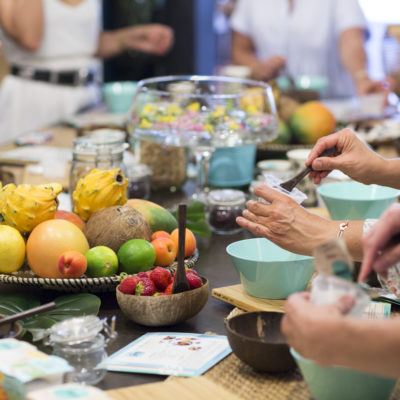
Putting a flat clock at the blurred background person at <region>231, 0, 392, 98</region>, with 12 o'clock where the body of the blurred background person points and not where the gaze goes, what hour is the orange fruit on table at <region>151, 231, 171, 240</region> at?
The orange fruit on table is roughly at 12 o'clock from the blurred background person.

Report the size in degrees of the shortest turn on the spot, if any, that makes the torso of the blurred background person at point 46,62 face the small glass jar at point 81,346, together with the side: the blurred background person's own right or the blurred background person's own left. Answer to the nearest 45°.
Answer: approximately 45° to the blurred background person's own right

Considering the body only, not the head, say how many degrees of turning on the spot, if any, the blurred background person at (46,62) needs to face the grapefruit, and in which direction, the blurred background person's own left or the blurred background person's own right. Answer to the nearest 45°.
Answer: approximately 45° to the blurred background person's own right

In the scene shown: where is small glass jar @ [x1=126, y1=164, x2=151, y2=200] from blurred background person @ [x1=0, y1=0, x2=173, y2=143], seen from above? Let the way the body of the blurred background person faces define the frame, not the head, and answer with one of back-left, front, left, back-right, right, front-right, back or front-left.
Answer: front-right

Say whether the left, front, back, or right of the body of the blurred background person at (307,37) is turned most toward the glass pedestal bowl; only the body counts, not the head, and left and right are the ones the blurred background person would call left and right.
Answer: front

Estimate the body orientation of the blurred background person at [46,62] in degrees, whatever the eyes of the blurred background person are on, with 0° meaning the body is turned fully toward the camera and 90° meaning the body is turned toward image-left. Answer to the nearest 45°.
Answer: approximately 315°

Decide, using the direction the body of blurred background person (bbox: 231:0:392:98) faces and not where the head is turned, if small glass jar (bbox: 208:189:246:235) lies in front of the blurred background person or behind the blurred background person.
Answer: in front

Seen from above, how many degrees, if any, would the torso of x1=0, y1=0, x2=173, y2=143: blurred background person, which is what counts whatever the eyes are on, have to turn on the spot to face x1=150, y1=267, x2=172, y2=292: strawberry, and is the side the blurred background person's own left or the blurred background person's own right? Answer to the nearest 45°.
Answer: approximately 45° to the blurred background person's own right

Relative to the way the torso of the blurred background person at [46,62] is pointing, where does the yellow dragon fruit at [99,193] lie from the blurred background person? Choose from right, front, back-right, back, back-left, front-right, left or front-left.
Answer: front-right

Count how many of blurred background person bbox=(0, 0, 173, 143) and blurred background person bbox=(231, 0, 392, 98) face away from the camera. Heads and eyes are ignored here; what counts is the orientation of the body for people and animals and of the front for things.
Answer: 0

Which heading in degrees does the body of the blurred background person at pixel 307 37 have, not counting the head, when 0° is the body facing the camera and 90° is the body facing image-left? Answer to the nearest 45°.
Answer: approximately 0°

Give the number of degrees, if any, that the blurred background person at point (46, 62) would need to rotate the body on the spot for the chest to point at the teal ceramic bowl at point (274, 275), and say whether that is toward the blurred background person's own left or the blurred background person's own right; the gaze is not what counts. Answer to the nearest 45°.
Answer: approximately 45° to the blurred background person's own right
